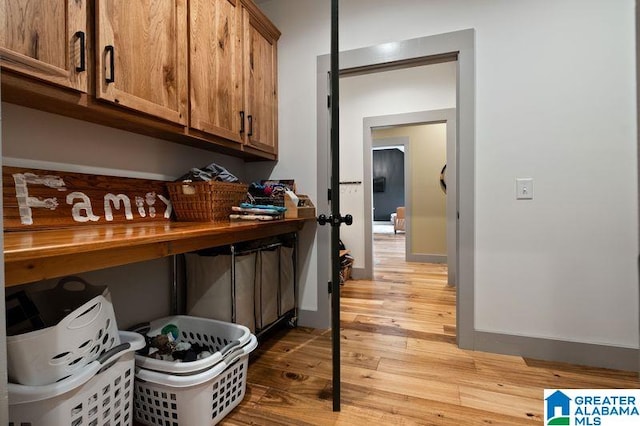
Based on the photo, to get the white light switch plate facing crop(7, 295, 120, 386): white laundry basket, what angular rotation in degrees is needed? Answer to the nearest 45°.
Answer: approximately 45° to its right

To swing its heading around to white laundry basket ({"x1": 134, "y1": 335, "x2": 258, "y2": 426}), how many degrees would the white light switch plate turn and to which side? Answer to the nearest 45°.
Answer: approximately 45° to its right

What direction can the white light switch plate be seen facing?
toward the camera

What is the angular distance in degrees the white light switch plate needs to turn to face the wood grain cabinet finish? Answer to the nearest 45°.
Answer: approximately 45° to its right

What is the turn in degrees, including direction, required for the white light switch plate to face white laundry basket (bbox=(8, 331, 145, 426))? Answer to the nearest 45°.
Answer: approximately 45° to its right

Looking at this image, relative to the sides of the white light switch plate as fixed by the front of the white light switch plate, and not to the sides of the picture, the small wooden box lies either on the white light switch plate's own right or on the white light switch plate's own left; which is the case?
on the white light switch plate's own right
